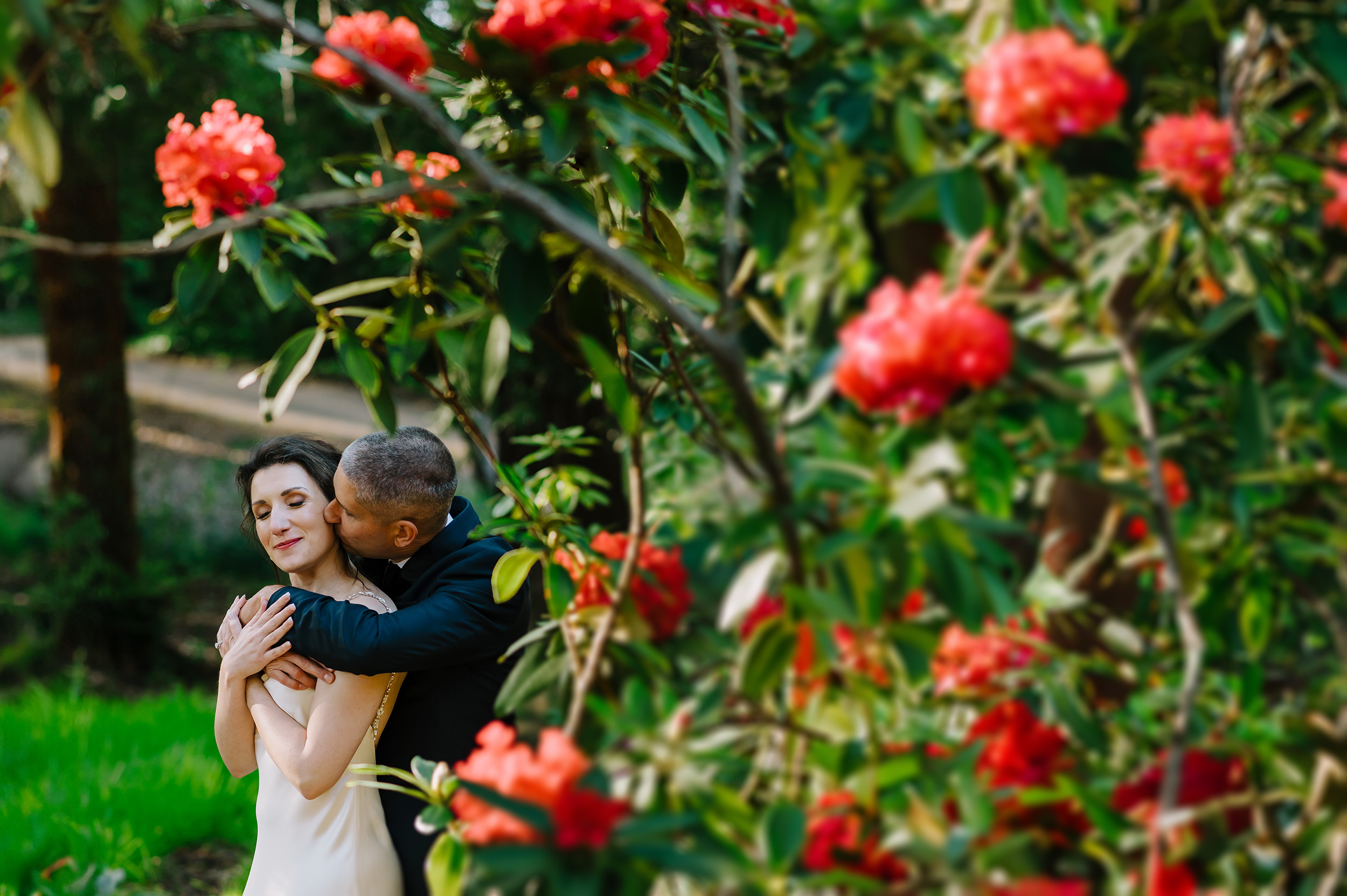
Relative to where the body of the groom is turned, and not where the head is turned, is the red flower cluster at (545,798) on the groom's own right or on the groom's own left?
on the groom's own left

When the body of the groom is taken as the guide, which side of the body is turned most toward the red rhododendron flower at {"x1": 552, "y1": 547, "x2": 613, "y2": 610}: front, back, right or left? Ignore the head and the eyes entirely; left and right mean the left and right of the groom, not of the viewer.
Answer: left

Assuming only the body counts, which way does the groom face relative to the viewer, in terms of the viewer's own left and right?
facing to the left of the viewer

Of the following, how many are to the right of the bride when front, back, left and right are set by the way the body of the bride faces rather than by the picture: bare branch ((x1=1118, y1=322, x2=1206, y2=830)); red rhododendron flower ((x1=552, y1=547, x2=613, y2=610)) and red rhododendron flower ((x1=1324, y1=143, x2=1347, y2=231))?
0

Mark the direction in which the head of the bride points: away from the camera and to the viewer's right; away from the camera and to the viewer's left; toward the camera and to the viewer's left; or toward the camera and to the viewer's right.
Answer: toward the camera and to the viewer's left

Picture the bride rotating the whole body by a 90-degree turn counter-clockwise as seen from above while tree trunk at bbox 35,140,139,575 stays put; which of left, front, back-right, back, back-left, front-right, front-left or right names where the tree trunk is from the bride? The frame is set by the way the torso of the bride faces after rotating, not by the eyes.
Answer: back-left

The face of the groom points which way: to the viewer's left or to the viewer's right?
to the viewer's left
